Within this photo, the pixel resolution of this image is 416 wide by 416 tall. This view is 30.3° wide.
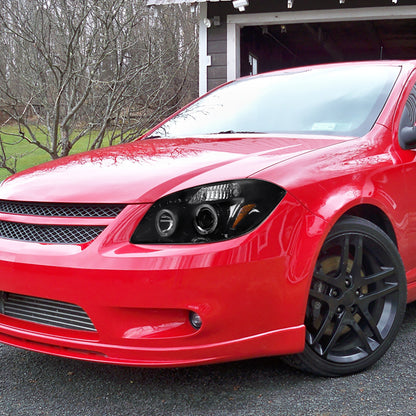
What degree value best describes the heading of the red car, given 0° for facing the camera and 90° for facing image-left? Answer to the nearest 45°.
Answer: approximately 45°

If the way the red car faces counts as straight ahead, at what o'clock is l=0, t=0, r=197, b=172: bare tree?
The bare tree is roughly at 4 o'clock from the red car.
